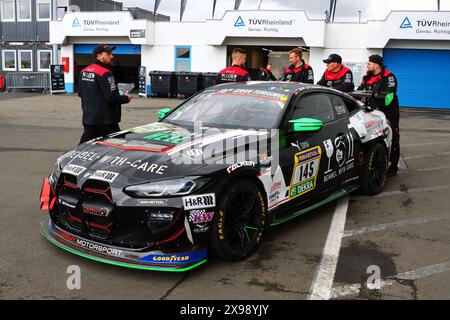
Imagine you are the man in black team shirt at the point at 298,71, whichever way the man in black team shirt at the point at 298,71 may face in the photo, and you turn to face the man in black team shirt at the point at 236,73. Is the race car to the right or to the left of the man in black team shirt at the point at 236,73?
left

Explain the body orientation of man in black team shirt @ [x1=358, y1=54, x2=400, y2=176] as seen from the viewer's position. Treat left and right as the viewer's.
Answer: facing to the left of the viewer

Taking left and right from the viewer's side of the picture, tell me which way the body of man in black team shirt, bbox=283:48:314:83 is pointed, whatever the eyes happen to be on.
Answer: facing the viewer and to the left of the viewer

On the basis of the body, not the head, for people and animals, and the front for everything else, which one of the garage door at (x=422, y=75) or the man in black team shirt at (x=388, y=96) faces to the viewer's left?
the man in black team shirt

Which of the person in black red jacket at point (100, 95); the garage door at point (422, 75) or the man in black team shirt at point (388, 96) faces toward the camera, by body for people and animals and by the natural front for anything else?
the garage door

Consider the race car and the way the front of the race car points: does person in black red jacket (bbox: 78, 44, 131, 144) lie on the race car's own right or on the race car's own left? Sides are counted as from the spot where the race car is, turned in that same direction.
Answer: on the race car's own right

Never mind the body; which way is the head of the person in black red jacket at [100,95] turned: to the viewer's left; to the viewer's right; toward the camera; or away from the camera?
to the viewer's right

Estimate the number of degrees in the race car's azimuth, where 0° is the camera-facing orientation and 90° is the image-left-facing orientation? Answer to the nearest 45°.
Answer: approximately 45°

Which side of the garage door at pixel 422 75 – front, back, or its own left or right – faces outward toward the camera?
front

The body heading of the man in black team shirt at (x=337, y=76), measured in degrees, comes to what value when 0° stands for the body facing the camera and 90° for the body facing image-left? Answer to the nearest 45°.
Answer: approximately 45°

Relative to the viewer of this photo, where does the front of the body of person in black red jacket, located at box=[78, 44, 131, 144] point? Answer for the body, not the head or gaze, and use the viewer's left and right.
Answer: facing away from the viewer and to the right of the viewer
